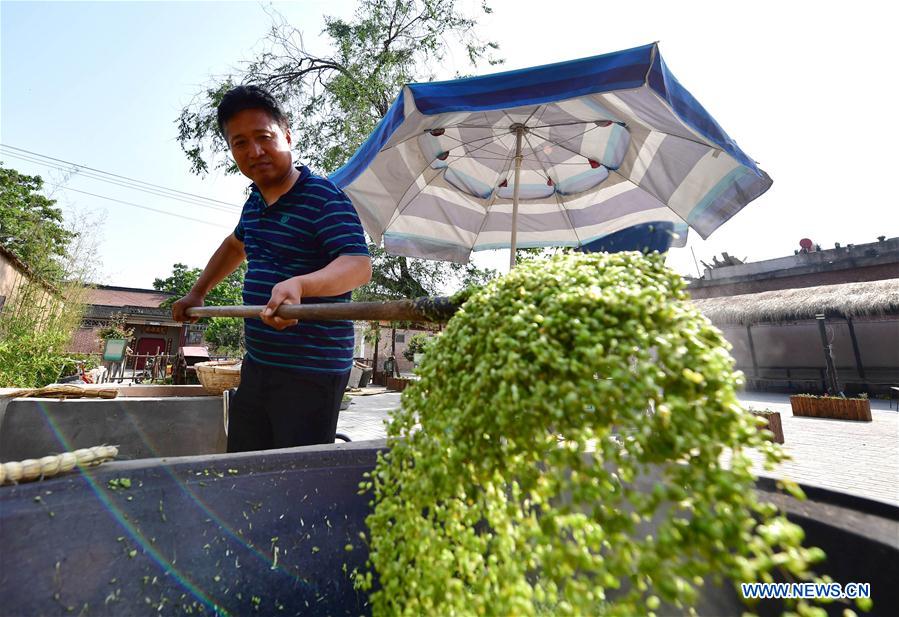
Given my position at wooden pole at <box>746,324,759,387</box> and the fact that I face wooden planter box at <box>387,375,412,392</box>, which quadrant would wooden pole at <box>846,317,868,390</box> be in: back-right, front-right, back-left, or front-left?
back-left

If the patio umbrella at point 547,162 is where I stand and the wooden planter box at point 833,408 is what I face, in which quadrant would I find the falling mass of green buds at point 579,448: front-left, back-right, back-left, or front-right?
back-right

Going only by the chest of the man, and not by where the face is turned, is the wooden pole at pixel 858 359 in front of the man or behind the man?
behind

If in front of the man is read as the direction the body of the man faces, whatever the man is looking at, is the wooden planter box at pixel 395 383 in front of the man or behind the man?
behind
